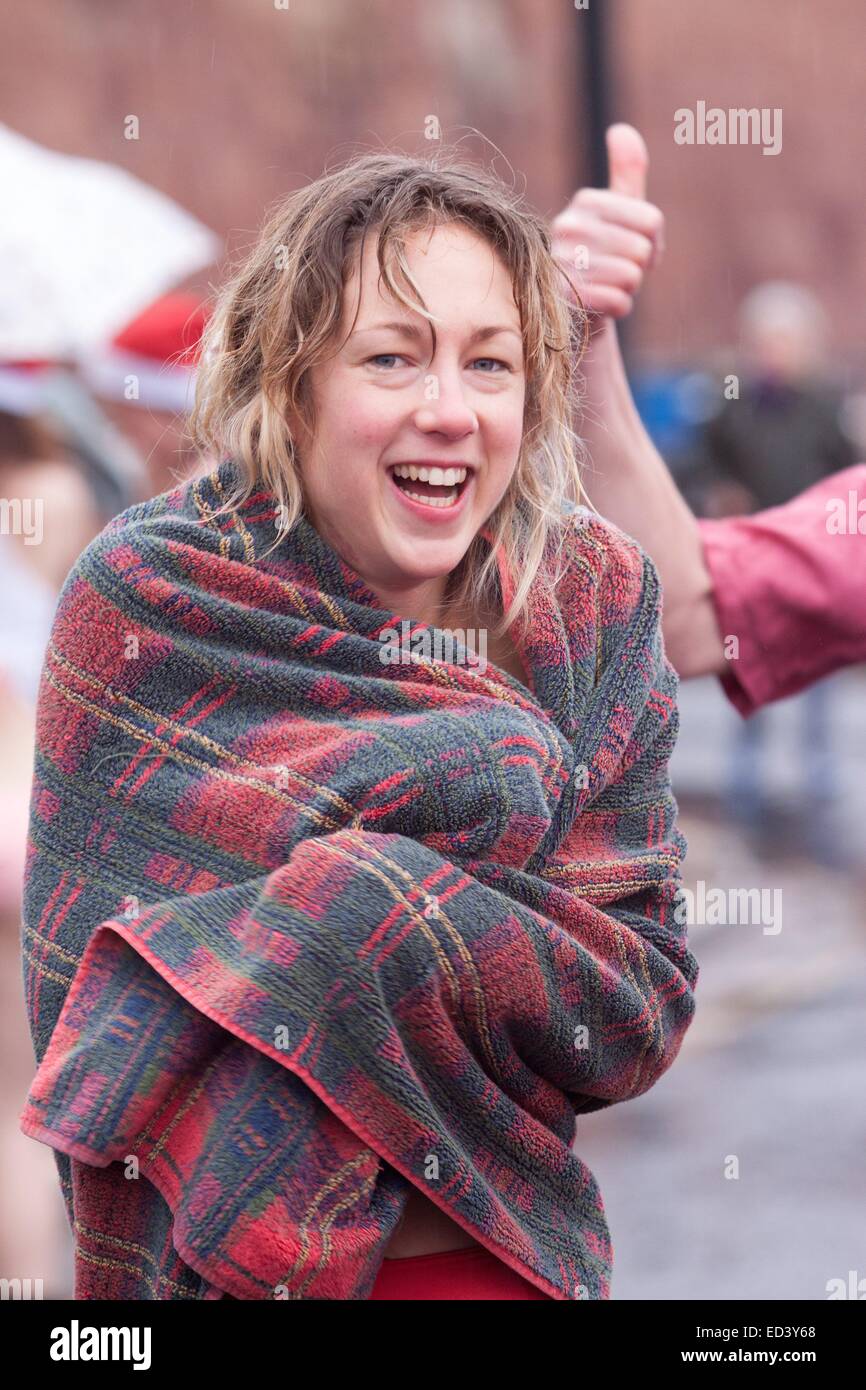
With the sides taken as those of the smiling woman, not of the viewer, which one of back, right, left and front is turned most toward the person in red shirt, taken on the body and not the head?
left

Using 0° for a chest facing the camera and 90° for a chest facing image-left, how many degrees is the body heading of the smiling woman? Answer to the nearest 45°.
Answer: approximately 315°
